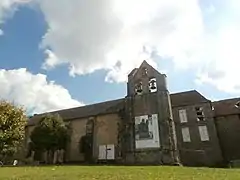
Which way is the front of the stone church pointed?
toward the camera

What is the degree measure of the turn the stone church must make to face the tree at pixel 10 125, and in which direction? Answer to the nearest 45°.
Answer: approximately 90° to its right

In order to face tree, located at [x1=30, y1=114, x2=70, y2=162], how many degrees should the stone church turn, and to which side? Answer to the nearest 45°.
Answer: approximately 90° to its right
